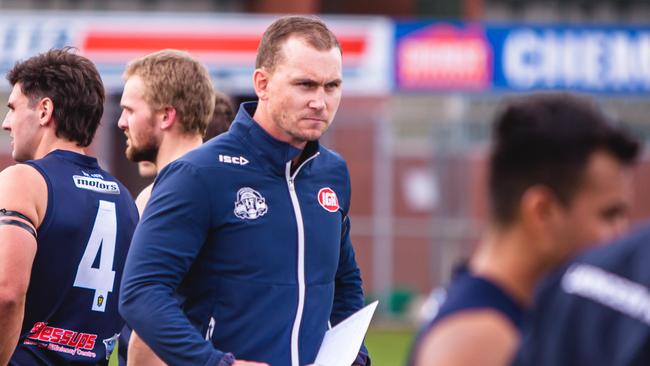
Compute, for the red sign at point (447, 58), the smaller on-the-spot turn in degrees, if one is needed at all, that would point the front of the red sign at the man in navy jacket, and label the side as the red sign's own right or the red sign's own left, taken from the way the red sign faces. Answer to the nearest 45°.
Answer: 0° — it already faces them

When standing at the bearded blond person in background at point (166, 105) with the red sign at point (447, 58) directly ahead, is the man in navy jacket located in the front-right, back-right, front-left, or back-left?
back-right

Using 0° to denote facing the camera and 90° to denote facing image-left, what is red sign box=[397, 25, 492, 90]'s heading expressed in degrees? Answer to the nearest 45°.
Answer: approximately 0°

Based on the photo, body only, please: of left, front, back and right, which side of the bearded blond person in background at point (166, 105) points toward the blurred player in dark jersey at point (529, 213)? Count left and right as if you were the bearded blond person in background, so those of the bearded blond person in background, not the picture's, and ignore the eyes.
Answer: left

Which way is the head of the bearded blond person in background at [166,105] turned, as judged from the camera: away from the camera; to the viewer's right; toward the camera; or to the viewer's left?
to the viewer's left

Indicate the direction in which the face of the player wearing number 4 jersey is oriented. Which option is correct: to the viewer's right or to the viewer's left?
to the viewer's left

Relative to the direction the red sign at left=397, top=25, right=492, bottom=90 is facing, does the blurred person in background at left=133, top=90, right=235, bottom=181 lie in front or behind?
in front

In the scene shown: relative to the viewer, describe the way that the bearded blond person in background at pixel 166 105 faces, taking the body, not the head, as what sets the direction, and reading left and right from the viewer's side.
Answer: facing to the left of the viewer
